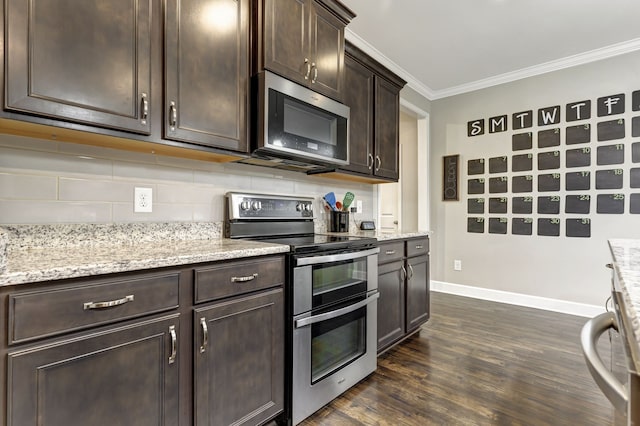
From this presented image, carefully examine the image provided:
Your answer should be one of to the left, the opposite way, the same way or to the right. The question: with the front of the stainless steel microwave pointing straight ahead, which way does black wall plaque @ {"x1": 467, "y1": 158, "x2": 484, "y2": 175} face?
to the right

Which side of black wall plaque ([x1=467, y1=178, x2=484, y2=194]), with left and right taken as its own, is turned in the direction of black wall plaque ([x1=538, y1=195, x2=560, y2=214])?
left

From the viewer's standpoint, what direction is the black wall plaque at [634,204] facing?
toward the camera

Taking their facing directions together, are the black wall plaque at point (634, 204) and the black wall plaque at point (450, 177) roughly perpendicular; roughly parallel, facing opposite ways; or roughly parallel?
roughly parallel

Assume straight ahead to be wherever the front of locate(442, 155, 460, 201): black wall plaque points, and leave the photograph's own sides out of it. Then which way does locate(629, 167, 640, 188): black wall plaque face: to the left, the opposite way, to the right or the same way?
the same way

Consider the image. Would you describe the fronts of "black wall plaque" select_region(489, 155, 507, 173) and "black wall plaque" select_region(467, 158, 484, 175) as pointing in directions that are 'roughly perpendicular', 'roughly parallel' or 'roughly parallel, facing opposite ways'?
roughly parallel

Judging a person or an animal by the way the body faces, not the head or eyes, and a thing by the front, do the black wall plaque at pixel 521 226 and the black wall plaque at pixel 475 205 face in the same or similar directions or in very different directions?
same or similar directions

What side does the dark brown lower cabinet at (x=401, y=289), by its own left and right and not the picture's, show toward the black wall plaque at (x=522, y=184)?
left

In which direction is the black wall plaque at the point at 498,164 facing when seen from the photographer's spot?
facing the viewer

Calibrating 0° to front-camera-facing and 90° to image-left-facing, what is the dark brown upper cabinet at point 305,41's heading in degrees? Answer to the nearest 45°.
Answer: approximately 315°

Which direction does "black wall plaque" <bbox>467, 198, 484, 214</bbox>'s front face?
toward the camera

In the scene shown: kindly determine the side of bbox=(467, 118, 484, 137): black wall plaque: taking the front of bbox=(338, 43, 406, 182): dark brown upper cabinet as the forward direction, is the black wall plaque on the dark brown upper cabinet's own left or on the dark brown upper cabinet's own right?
on the dark brown upper cabinet's own left

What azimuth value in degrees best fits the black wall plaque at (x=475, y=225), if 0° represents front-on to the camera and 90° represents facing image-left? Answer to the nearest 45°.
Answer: approximately 0°

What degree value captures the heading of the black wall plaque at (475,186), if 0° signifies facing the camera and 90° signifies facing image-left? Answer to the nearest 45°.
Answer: approximately 0°

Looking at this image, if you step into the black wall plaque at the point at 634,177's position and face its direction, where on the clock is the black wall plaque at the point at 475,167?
the black wall plaque at the point at 475,167 is roughly at 3 o'clock from the black wall plaque at the point at 634,177.

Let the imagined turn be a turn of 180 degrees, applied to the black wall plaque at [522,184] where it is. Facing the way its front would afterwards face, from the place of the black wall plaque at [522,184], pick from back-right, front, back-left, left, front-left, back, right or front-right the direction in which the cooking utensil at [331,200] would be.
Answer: back-left

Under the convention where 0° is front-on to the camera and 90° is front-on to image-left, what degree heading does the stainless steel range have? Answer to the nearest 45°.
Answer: approximately 315°

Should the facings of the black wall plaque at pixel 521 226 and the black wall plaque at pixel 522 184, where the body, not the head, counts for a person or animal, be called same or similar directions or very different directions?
same or similar directions

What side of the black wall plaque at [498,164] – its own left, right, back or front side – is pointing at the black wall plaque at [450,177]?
right
